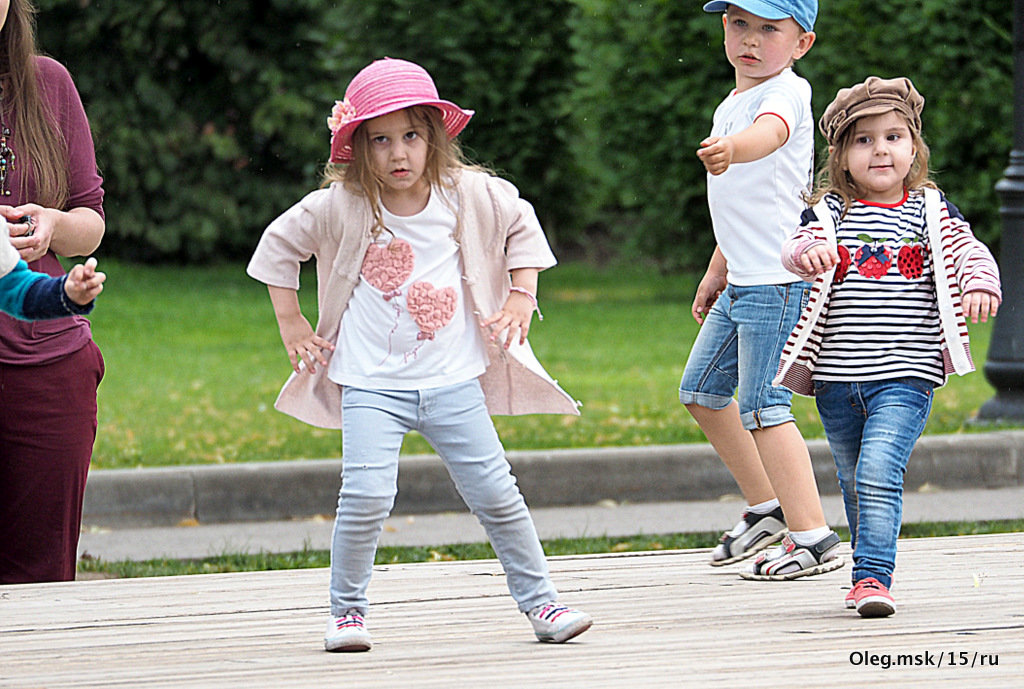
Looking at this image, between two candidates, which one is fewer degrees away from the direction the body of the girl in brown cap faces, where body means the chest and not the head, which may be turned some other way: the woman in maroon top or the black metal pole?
the woman in maroon top

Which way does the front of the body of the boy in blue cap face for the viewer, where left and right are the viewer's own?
facing the viewer and to the left of the viewer

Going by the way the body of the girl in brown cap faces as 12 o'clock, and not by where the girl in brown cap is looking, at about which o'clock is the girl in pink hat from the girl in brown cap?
The girl in pink hat is roughly at 2 o'clock from the girl in brown cap.

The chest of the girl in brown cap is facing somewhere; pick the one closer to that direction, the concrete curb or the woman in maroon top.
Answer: the woman in maroon top

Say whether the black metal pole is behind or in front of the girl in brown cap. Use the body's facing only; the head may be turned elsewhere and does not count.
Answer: behind

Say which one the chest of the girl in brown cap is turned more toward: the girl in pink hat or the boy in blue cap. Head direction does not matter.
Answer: the girl in pink hat

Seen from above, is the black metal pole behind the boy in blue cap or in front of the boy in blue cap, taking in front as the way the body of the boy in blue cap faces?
behind

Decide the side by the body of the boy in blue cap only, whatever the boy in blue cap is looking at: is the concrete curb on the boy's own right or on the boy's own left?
on the boy's own right

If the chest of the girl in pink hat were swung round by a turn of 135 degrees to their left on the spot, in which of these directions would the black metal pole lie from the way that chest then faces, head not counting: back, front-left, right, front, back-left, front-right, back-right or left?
front

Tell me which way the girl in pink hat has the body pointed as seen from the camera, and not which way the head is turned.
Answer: toward the camera

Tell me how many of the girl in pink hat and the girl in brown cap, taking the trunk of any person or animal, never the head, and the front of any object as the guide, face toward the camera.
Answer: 2

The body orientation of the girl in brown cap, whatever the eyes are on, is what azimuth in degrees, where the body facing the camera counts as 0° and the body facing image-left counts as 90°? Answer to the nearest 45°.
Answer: approximately 0°
